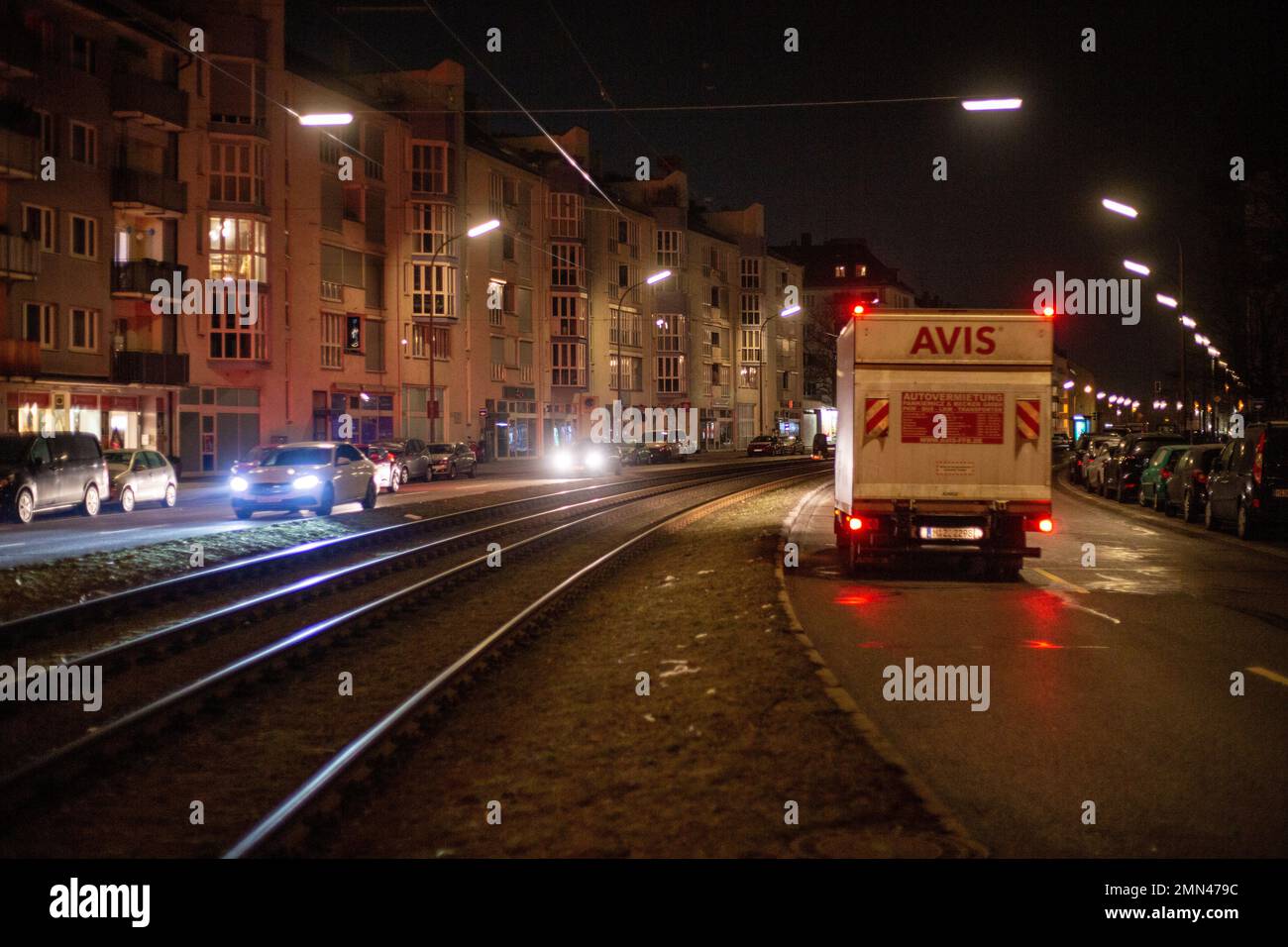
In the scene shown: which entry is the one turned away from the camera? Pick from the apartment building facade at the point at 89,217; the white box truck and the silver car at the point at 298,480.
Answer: the white box truck

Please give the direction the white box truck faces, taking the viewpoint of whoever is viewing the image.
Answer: facing away from the viewer

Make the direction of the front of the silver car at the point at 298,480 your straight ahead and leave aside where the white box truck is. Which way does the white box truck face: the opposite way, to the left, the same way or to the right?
the opposite way

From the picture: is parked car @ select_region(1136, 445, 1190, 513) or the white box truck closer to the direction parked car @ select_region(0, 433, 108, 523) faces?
the white box truck

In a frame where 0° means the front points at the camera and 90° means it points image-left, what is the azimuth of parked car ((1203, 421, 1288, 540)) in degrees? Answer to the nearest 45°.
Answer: approximately 135°

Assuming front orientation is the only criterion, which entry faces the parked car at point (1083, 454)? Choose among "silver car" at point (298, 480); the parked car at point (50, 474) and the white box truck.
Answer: the white box truck

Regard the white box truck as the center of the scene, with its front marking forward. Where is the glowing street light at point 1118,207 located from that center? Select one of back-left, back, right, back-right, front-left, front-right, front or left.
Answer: front

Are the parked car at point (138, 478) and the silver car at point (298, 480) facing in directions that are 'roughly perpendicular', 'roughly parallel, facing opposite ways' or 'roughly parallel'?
roughly parallel

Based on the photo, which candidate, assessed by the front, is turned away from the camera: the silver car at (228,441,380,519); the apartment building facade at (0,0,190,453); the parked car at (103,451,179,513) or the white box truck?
the white box truck

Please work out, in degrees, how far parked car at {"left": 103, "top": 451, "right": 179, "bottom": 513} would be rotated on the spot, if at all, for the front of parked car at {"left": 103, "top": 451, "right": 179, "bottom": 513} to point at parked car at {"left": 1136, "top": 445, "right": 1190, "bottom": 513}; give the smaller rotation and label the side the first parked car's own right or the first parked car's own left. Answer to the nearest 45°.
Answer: approximately 90° to the first parked car's own left

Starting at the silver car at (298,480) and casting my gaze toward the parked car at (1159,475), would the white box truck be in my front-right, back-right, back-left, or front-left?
front-right

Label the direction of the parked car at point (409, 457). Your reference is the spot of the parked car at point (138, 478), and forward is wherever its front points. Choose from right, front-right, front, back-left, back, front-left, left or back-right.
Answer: back

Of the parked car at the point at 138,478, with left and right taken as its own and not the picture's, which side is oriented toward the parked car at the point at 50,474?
front

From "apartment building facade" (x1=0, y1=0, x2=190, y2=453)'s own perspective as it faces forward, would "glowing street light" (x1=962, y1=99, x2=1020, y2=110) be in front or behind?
in front

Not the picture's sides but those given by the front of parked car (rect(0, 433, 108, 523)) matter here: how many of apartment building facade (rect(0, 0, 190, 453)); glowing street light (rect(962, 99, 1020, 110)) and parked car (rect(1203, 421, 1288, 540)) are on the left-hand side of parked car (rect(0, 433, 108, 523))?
2

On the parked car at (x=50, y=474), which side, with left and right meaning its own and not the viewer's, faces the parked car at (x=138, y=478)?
back

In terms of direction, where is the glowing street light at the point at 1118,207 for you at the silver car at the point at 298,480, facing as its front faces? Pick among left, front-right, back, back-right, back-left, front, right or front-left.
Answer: back-left

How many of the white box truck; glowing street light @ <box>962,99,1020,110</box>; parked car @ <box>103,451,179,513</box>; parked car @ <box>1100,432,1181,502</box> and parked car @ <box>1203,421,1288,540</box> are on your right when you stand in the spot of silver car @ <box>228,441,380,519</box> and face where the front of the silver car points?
1

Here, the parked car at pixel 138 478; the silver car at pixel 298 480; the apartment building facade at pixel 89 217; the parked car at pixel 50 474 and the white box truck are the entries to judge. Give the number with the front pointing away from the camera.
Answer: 1

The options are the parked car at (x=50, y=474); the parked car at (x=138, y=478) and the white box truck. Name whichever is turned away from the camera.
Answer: the white box truck
